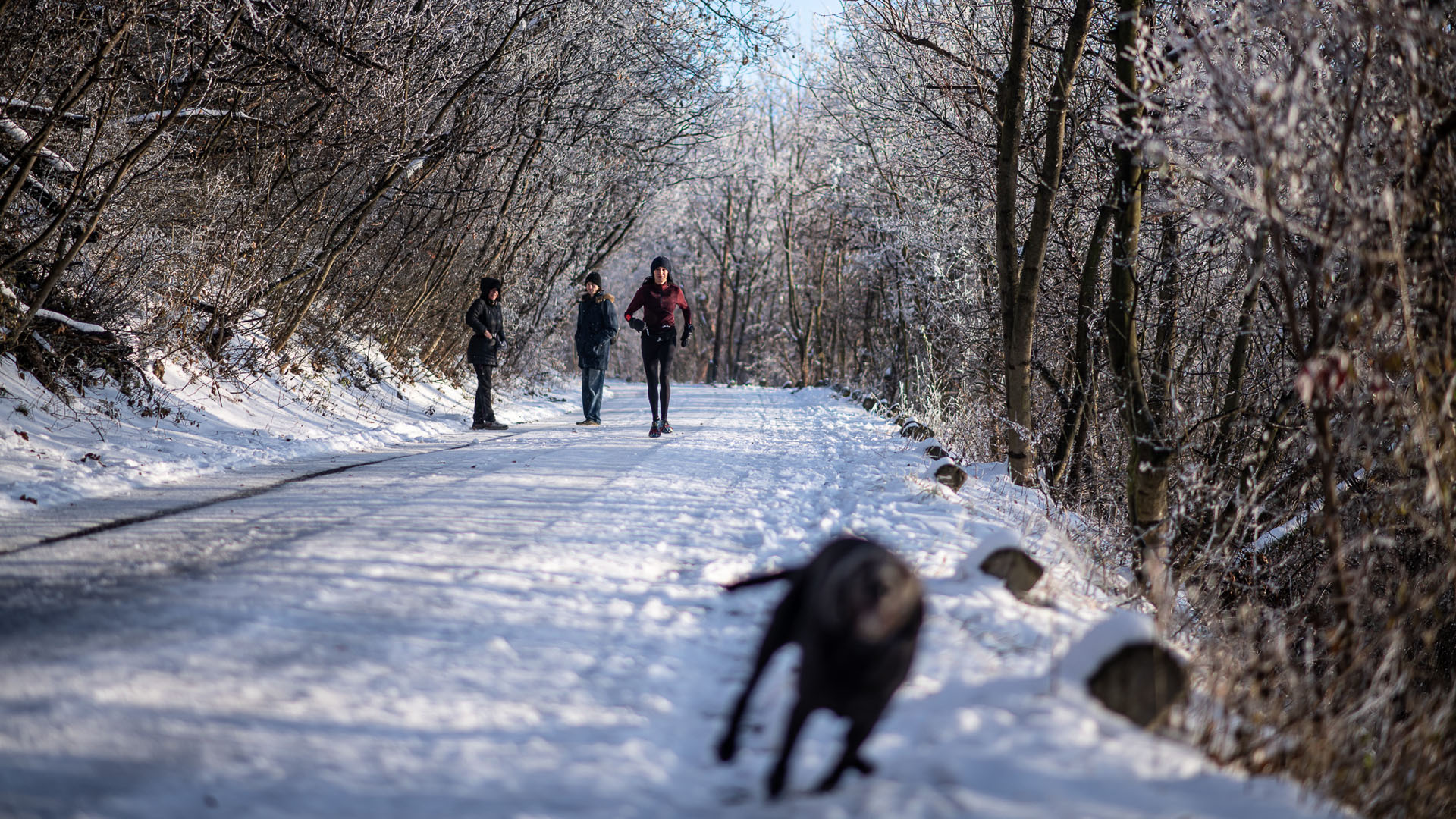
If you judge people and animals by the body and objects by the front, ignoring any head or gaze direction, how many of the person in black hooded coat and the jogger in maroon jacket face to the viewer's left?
0

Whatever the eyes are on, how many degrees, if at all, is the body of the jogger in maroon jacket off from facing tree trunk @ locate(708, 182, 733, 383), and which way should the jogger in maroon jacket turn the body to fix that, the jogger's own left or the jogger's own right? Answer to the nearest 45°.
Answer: approximately 180°

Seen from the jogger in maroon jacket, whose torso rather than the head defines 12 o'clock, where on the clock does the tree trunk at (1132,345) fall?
The tree trunk is roughly at 11 o'clock from the jogger in maroon jacket.

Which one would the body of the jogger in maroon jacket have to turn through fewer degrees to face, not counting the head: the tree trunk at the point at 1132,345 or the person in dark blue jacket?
the tree trunk

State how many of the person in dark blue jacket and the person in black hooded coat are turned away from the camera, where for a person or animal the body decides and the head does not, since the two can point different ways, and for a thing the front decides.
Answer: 0

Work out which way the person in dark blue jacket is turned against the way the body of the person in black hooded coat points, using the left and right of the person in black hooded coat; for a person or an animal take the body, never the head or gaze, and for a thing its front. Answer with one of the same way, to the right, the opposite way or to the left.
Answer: to the right

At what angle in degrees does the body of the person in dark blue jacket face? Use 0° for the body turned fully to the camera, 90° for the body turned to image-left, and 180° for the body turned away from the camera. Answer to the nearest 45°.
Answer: approximately 45°

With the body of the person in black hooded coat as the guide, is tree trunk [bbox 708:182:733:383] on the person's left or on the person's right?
on the person's left

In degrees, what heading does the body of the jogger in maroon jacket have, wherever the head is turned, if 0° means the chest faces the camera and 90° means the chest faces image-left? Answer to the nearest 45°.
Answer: approximately 0°

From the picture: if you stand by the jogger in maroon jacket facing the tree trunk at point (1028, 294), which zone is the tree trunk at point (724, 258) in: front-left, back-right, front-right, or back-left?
back-left

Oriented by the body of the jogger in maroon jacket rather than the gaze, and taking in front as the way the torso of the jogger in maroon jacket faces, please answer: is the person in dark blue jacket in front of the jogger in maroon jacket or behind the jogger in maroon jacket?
behind
